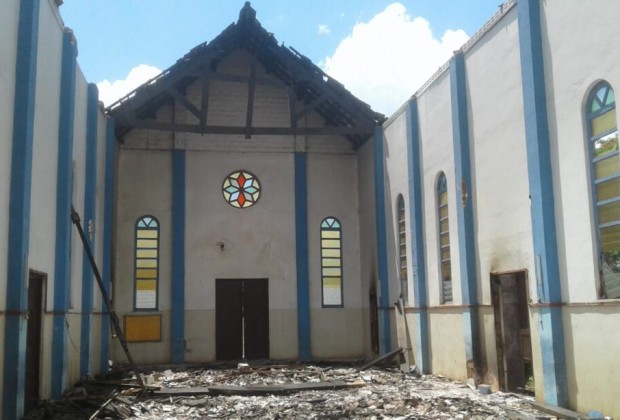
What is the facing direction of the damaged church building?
away from the camera
